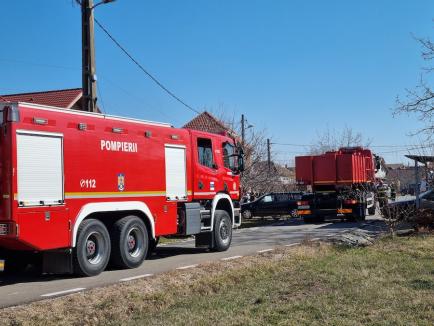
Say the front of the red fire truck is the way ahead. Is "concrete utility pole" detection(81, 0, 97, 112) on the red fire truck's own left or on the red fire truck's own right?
on the red fire truck's own left

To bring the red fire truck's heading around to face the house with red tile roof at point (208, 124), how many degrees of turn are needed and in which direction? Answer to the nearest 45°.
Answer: approximately 45° to its left

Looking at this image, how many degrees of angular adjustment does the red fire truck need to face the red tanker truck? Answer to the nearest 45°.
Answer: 0° — it already faces it

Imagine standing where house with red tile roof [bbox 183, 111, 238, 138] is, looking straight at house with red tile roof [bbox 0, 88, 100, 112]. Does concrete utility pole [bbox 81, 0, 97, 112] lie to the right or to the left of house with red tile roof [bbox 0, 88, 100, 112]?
left

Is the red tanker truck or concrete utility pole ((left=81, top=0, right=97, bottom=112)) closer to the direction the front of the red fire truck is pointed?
the red tanker truck

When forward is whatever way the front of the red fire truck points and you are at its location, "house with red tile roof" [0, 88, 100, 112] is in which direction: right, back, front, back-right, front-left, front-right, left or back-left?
front-left

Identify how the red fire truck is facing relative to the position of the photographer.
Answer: facing away from the viewer and to the right of the viewer
